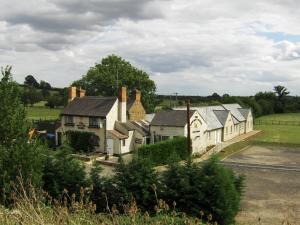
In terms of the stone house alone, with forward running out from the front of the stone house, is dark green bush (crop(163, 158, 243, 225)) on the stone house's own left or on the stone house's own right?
on the stone house's own left

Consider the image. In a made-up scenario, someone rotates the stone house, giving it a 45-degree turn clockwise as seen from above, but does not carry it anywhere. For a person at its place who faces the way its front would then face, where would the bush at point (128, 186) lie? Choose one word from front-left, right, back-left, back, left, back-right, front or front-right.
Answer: left

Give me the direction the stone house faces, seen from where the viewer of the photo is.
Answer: facing the viewer and to the left of the viewer

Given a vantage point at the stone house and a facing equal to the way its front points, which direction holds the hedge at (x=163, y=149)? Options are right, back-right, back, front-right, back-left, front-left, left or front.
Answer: left

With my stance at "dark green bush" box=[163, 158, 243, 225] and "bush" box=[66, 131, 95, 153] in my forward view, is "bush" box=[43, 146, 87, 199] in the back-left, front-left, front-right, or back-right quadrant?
front-left

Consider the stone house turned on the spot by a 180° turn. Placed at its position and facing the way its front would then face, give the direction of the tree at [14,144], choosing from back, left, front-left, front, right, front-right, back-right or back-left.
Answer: back-right

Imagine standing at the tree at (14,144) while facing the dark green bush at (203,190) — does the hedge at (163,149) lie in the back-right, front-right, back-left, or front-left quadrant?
front-left

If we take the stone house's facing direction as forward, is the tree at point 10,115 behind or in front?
in front
